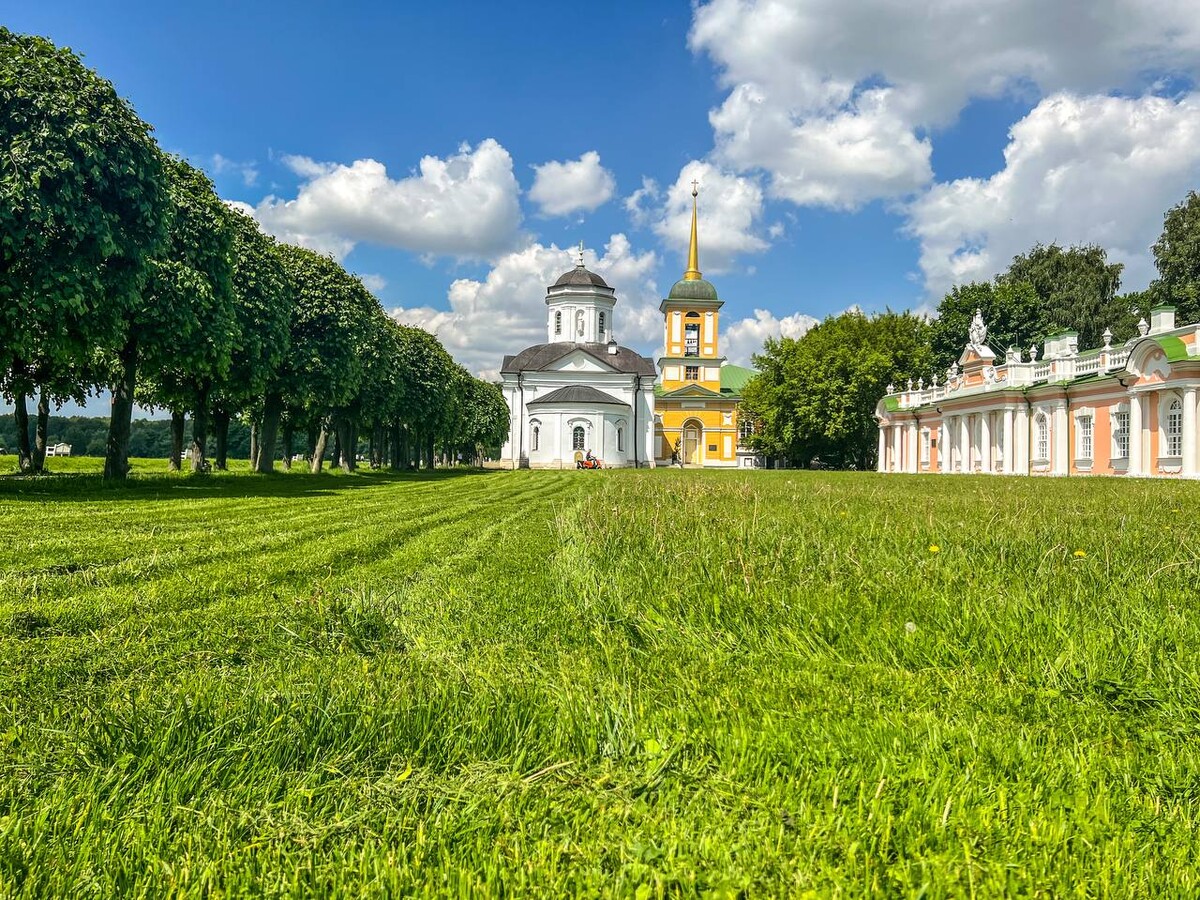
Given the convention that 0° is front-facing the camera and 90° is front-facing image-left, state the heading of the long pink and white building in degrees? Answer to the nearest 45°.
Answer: approximately 45°
